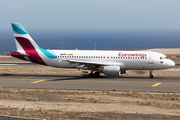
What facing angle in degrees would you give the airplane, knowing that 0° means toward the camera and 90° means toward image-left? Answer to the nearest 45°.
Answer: approximately 270°
